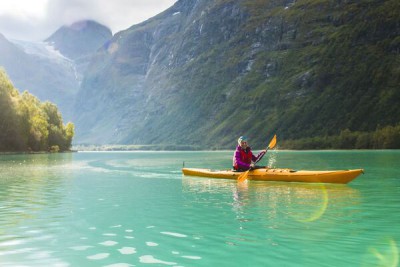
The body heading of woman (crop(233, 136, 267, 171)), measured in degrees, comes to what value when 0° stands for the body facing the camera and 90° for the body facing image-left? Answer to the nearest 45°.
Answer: approximately 315°
